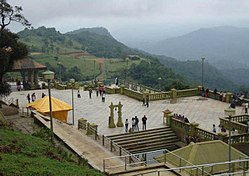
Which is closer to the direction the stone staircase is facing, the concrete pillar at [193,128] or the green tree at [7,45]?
the concrete pillar

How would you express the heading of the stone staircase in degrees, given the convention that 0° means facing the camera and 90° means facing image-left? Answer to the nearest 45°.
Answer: approximately 315°

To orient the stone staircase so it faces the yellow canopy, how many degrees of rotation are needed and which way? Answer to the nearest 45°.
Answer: approximately 135° to its right

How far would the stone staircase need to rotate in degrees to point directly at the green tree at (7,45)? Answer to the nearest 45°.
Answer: approximately 135° to its right
